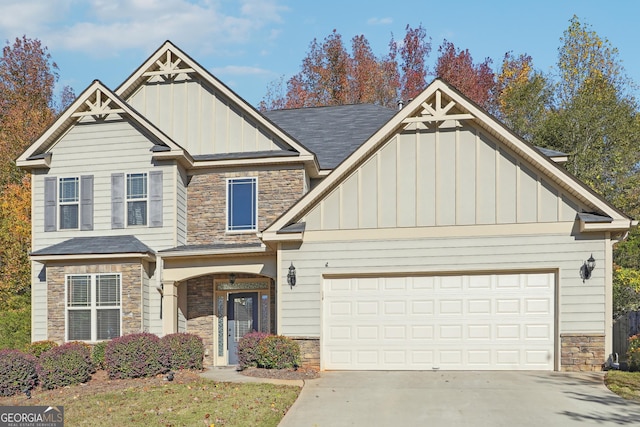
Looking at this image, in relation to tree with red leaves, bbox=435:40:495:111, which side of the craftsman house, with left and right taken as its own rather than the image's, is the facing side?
back

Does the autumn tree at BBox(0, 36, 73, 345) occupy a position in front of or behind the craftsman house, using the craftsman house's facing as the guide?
behind

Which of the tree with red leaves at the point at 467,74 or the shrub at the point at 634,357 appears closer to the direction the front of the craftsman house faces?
the shrub

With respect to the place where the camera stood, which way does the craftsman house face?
facing the viewer

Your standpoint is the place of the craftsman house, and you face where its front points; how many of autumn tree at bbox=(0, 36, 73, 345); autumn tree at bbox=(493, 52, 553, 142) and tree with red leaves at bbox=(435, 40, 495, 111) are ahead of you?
0

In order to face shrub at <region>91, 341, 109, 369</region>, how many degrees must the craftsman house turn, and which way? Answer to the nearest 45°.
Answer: approximately 90° to its right

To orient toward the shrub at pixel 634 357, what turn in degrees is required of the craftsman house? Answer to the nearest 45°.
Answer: approximately 90° to its left

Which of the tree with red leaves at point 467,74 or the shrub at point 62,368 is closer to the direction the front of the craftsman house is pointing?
the shrub

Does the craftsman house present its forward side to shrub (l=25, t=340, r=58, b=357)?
no

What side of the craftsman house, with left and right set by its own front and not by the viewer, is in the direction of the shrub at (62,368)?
right

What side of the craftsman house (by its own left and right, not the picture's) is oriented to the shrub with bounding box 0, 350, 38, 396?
right
